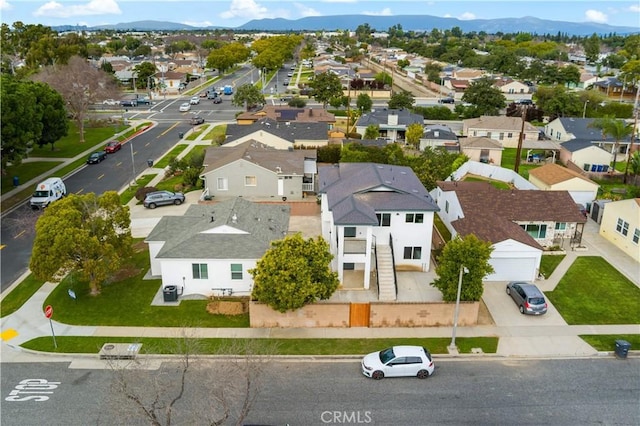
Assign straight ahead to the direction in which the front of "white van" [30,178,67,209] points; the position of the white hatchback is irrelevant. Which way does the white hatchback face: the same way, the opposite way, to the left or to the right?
to the right

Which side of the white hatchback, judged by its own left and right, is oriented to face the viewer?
left

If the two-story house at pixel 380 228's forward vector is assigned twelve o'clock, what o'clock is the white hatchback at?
The white hatchback is roughly at 12 o'clock from the two-story house.

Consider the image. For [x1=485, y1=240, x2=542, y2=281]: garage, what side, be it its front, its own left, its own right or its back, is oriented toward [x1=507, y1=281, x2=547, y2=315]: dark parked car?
front

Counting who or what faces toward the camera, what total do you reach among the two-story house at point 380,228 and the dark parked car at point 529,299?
1

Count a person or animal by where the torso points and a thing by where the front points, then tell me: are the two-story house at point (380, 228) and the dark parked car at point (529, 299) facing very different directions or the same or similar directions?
very different directions

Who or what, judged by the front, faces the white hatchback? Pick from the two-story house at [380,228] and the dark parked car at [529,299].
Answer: the two-story house

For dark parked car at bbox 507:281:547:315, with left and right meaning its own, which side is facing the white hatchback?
left

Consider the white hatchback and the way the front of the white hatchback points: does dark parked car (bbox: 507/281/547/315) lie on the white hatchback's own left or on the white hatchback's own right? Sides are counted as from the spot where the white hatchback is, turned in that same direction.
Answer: on the white hatchback's own right

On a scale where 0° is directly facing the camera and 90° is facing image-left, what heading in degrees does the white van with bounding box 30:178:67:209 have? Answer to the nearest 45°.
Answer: approximately 45°

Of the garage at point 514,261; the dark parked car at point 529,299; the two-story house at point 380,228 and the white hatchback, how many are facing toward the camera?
2

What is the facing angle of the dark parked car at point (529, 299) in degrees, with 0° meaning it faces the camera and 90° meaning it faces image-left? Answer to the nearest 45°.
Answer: approximately 135°

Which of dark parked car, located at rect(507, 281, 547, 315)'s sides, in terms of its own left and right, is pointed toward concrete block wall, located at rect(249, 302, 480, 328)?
left
